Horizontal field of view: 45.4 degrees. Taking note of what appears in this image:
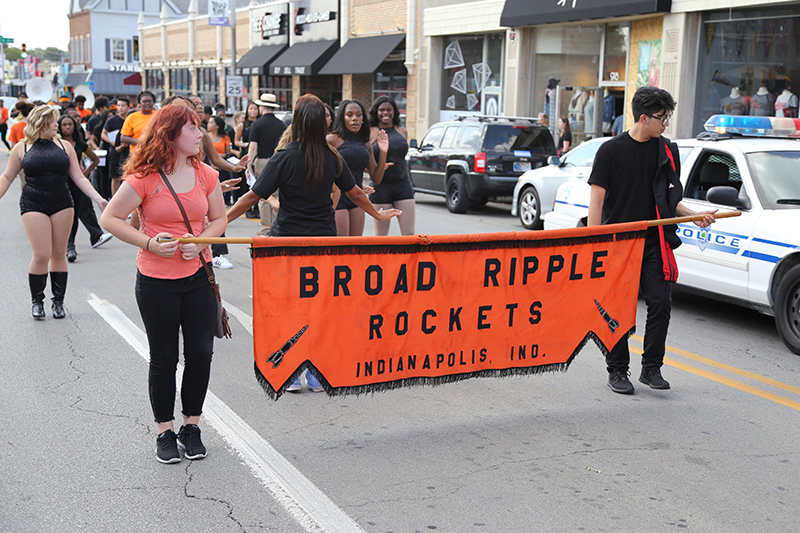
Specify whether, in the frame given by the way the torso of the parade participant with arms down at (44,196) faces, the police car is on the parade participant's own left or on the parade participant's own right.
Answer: on the parade participant's own left

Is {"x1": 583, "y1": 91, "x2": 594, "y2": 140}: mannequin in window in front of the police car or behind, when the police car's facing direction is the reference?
behind

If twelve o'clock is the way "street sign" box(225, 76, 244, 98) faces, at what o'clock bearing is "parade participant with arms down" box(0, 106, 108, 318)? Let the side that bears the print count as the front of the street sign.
The parade participant with arms down is roughly at 12 o'clock from the street sign.

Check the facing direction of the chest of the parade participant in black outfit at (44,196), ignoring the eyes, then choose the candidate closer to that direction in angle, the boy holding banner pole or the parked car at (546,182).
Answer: the boy holding banner pole

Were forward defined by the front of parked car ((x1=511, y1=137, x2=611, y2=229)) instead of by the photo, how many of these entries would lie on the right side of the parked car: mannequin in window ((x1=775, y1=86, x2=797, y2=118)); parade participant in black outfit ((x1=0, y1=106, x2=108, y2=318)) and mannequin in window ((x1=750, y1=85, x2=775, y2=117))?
2

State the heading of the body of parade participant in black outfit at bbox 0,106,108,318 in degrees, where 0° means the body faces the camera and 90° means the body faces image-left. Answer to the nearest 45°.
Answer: approximately 0°

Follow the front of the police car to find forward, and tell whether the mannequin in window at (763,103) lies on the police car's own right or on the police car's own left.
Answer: on the police car's own left

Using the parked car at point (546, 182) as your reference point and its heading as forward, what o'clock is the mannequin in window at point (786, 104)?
The mannequin in window is roughly at 3 o'clock from the parked car.
